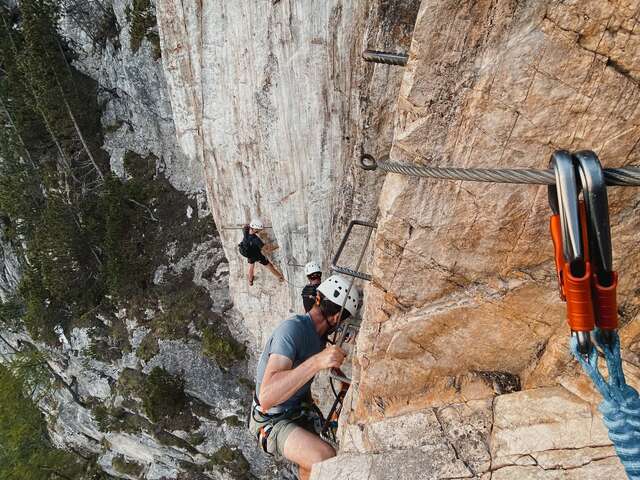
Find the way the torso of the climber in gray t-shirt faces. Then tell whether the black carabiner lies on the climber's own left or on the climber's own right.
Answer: on the climber's own right

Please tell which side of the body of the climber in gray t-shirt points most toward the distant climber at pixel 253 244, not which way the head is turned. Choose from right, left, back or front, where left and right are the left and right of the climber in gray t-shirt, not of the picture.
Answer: left

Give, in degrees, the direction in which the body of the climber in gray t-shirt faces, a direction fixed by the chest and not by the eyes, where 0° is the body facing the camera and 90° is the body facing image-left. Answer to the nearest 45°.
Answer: approximately 270°
